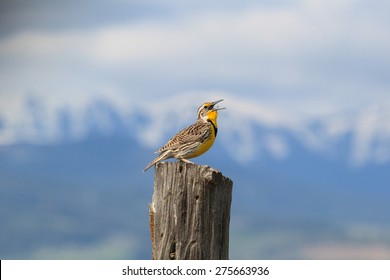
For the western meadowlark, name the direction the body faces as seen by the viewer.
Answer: to the viewer's right
